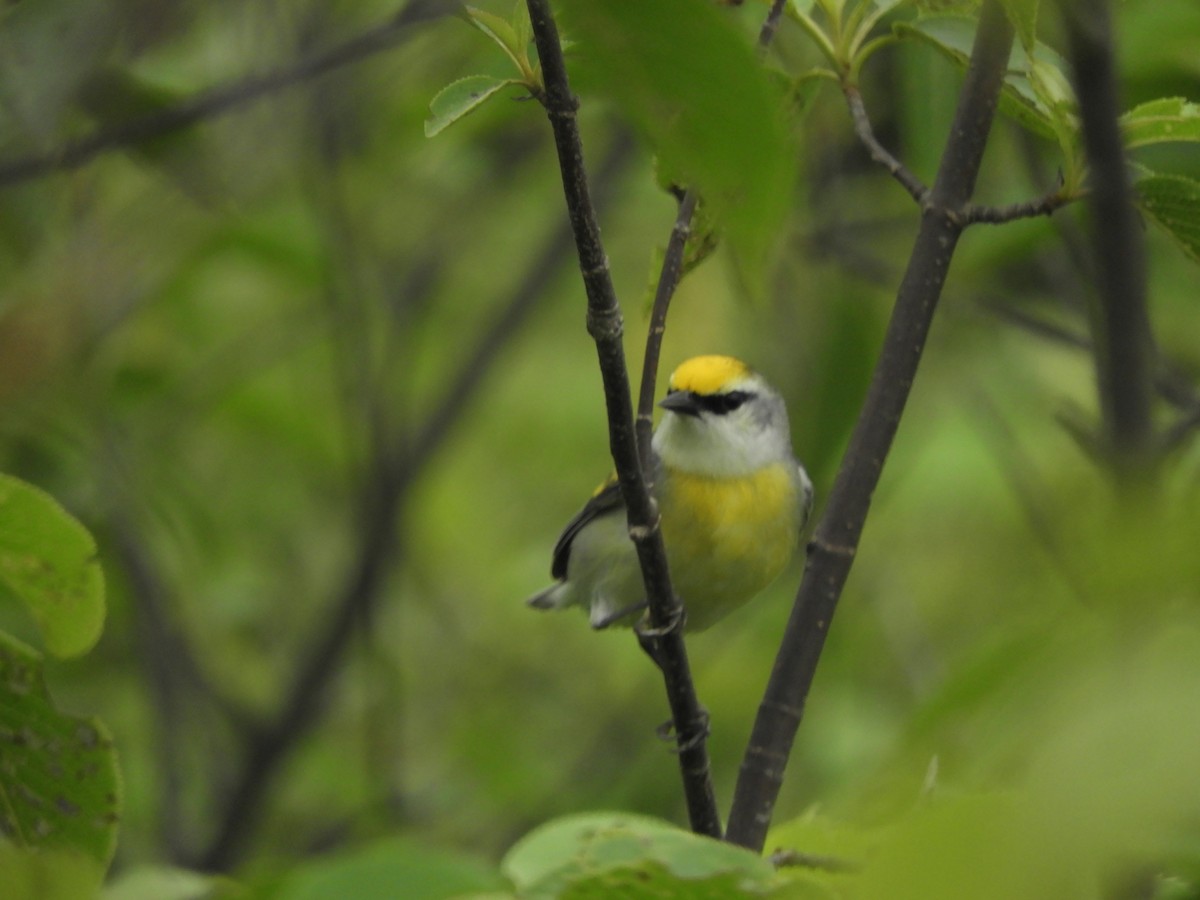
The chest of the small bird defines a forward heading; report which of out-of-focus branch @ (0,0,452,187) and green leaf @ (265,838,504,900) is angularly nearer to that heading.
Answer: the green leaf

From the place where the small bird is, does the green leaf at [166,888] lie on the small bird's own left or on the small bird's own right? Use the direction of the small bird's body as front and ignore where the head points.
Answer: on the small bird's own right

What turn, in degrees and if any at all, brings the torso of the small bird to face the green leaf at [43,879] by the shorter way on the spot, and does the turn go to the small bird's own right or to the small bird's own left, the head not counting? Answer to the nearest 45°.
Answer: approximately 45° to the small bird's own right

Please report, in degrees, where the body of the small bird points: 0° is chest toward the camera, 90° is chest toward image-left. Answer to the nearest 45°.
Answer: approximately 315°

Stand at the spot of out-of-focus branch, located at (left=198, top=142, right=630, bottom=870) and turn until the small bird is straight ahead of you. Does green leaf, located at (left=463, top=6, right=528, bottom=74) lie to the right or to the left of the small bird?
right

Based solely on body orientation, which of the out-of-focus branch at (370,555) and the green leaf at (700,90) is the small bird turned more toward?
the green leaf

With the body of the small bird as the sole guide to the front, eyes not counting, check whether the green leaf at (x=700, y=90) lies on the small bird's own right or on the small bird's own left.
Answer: on the small bird's own right

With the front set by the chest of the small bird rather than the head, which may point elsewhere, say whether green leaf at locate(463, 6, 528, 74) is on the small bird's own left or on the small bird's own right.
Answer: on the small bird's own right
